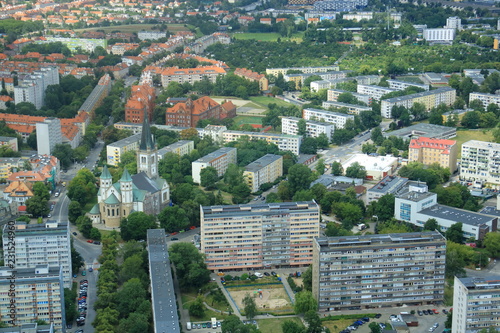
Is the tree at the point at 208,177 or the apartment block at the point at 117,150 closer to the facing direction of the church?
the tree

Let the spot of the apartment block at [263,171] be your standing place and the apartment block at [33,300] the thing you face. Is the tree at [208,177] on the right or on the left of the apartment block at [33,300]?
right
